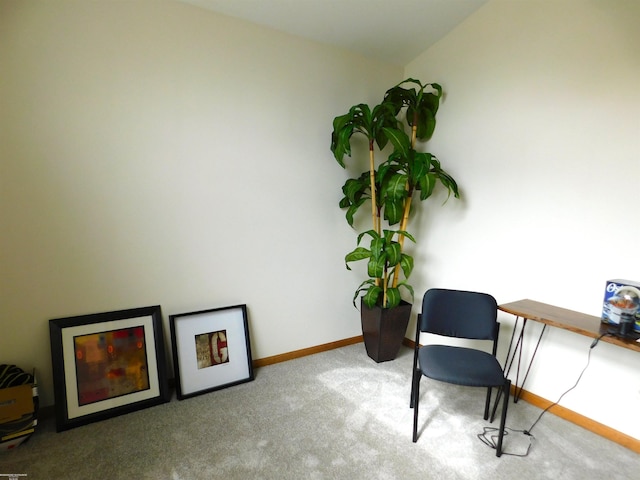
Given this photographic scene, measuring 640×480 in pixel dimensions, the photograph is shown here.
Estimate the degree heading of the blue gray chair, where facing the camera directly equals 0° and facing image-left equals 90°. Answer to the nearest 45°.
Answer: approximately 0°

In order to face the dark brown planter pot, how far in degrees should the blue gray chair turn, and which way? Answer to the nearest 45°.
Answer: approximately 135° to its right

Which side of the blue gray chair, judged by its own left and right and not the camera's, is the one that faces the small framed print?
right

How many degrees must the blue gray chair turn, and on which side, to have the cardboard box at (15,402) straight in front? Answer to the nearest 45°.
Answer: approximately 45° to its right

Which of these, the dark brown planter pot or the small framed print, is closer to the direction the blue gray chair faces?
the small framed print

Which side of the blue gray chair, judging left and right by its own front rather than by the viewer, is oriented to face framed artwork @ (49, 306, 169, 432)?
right
